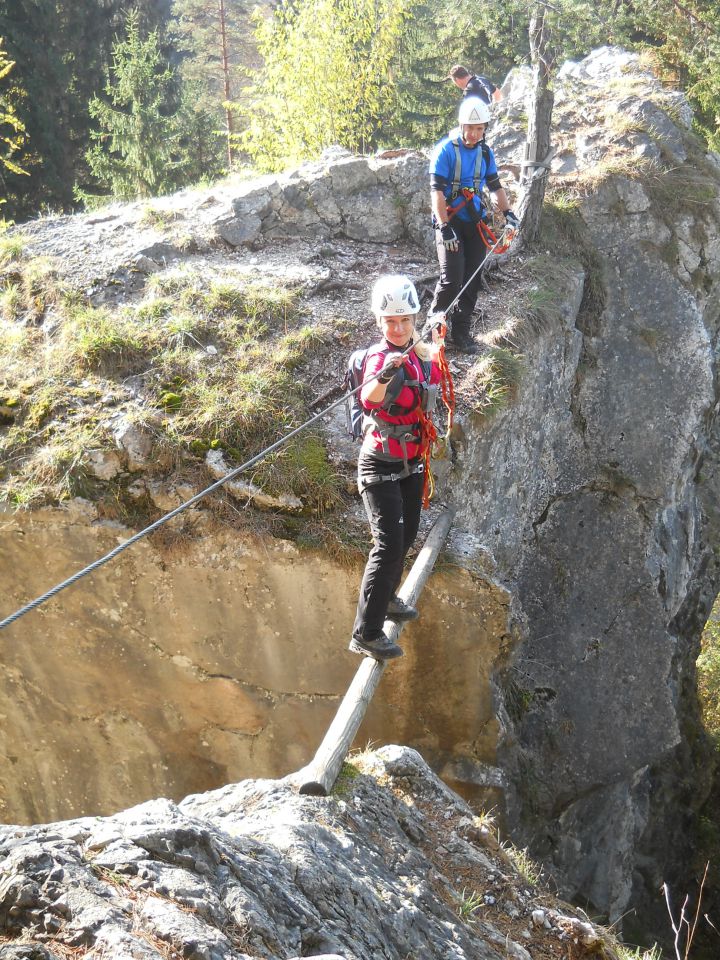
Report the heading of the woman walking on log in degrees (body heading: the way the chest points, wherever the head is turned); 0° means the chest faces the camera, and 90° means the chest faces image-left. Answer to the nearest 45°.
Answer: approximately 315°

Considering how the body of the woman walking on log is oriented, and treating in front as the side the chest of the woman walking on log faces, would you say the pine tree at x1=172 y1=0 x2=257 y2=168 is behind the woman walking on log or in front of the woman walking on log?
behind

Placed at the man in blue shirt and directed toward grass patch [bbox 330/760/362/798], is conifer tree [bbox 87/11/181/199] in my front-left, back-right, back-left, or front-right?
back-right

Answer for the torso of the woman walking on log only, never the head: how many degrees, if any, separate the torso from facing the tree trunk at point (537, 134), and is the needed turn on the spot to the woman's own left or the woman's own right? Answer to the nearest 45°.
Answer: approximately 135° to the woman's own left

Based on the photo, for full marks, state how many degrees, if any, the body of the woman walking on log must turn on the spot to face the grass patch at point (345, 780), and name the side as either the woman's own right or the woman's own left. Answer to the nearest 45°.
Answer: approximately 45° to the woman's own right

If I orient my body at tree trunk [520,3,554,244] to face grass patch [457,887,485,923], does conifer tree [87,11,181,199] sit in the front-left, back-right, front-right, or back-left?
back-right

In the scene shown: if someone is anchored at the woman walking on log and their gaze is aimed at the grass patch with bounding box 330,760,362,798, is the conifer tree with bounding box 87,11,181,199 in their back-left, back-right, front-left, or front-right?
back-right

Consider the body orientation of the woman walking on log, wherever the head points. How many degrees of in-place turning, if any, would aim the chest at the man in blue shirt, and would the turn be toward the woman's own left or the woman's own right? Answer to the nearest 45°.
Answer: approximately 135° to the woman's own left

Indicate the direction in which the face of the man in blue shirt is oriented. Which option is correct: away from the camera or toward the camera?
toward the camera

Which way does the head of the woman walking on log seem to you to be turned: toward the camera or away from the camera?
toward the camera

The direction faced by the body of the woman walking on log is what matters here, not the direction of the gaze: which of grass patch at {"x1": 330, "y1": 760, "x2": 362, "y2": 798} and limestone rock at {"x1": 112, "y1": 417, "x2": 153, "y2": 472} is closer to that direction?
the grass patch

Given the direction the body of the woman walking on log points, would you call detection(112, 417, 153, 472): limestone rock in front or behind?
behind
